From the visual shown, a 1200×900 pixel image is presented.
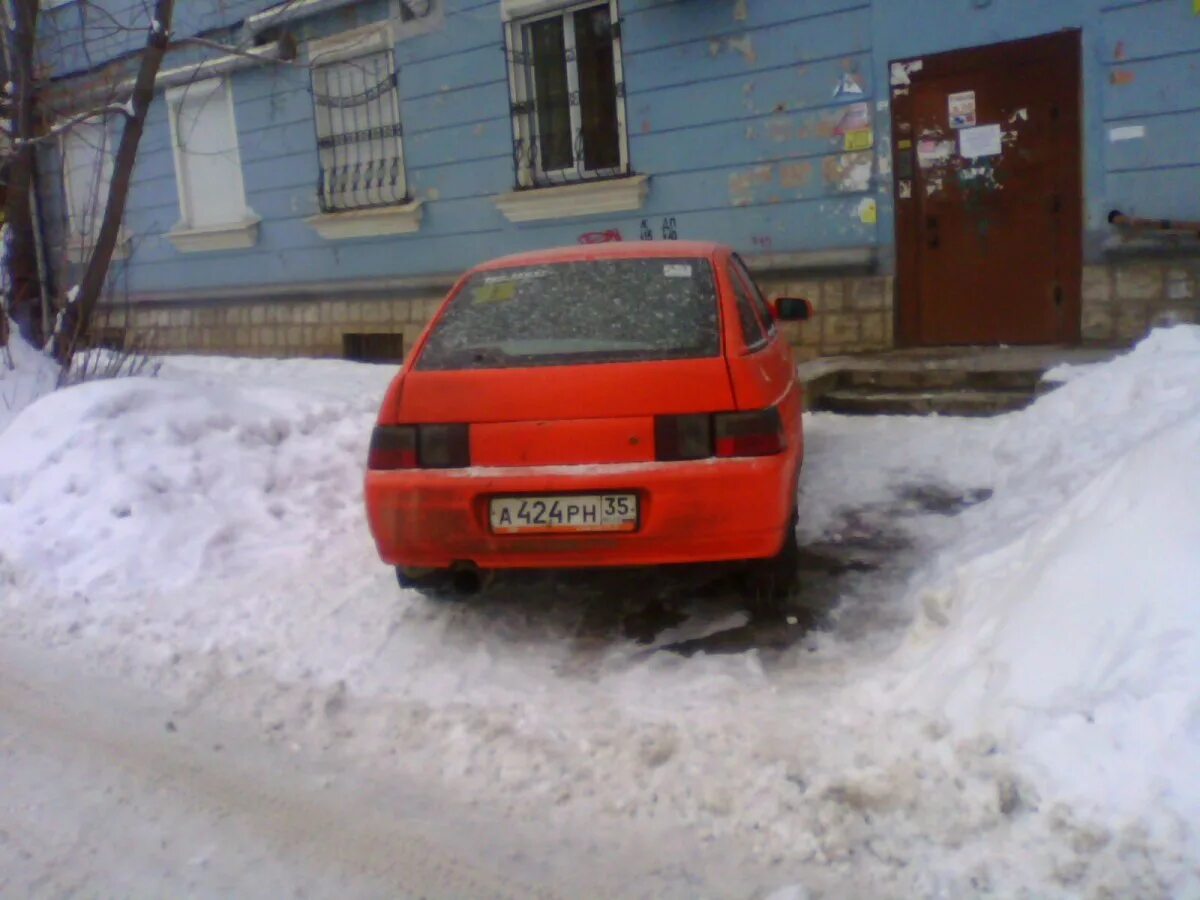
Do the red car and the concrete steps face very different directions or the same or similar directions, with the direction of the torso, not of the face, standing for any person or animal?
very different directions

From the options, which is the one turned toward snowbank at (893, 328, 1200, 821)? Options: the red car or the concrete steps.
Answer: the concrete steps

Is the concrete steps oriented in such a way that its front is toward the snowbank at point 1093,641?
yes

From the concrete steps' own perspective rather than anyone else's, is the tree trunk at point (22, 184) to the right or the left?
on its right

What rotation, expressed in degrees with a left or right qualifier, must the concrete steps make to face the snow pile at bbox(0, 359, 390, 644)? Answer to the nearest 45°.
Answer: approximately 45° to its right

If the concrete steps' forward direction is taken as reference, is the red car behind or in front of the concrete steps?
in front

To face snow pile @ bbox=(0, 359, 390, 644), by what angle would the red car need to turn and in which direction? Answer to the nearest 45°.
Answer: approximately 45° to its left

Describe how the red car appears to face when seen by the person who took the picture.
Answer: facing away from the viewer

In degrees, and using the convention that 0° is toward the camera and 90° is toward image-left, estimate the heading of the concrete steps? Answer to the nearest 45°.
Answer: approximately 0°

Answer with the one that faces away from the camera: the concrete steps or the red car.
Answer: the red car

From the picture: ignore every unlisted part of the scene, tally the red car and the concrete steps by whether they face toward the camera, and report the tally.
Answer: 1

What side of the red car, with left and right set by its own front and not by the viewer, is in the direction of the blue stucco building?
front
